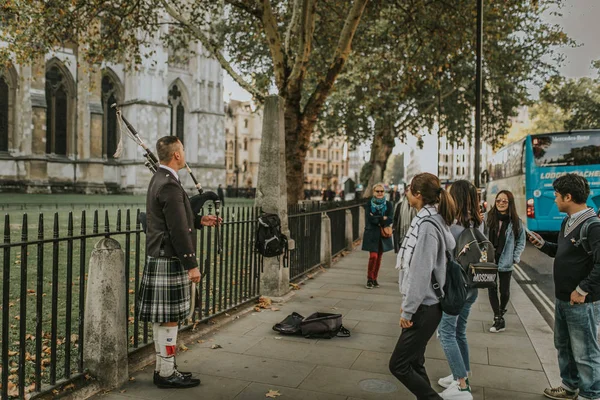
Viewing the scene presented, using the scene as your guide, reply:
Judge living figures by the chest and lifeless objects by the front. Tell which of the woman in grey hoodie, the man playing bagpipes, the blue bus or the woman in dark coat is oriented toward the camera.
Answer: the woman in dark coat

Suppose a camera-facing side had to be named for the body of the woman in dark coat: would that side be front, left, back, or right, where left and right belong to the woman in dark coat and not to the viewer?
front

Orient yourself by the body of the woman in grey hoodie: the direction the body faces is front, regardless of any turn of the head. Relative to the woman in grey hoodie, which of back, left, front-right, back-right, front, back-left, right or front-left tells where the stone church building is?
front-right

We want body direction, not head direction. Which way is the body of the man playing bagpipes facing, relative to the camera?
to the viewer's right

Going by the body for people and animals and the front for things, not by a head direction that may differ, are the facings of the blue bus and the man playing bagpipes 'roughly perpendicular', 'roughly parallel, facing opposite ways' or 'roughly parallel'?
roughly perpendicular

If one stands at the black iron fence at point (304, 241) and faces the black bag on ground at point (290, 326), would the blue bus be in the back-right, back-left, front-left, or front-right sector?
back-left

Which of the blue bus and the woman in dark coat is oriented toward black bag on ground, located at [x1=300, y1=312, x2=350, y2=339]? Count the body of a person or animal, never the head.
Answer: the woman in dark coat

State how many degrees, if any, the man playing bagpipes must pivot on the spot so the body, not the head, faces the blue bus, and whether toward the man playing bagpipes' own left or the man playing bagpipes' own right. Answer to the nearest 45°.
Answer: approximately 45° to the man playing bagpipes' own left

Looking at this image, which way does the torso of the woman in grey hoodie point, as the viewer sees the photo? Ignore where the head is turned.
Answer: to the viewer's left

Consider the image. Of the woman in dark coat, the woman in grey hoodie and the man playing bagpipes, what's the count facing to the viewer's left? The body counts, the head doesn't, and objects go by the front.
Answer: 1

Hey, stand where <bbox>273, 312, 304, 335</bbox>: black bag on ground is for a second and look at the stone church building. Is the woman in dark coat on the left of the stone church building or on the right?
right

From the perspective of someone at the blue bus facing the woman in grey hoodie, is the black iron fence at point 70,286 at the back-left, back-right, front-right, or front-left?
front-right

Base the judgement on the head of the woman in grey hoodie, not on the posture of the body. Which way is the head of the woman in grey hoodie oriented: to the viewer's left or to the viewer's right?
to the viewer's left

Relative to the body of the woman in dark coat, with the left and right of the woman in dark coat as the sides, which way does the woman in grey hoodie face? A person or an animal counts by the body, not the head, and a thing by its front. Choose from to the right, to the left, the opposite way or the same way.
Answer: to the right
